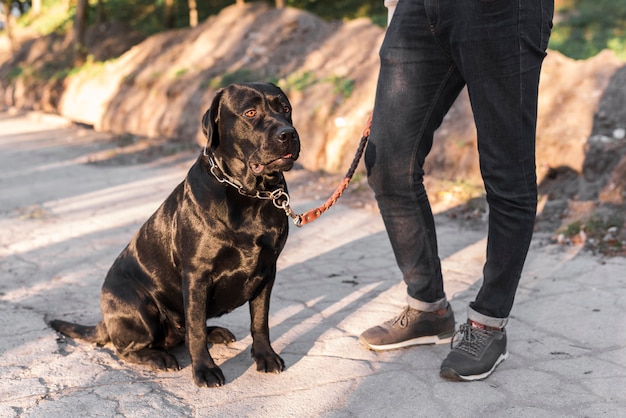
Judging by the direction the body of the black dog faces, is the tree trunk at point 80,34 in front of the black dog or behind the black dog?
behind

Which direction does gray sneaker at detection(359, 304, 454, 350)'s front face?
to the viewer's left

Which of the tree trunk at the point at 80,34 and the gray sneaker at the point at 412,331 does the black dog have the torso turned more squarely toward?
the gray sneaker

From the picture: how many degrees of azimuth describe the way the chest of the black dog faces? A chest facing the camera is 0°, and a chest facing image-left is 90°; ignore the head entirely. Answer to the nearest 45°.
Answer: approximately 315°

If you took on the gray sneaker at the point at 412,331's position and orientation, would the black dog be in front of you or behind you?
in front

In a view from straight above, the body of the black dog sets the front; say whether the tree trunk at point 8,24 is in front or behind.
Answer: behind

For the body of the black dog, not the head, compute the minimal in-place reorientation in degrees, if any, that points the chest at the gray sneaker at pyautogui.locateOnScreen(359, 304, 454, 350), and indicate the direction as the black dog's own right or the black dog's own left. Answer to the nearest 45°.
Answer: approximately 45° to the black dog's own left

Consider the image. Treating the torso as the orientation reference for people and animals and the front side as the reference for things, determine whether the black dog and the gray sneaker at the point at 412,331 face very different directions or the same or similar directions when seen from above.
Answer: very different directions

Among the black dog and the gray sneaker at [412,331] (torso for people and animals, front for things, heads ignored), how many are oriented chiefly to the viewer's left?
1

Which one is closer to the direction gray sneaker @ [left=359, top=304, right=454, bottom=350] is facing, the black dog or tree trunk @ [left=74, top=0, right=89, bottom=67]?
the black dog

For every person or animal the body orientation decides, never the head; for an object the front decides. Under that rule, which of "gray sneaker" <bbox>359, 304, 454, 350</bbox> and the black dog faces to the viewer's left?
the gray sneaker

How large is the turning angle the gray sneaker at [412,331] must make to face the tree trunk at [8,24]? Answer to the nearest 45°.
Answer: approximately 45° to its right
